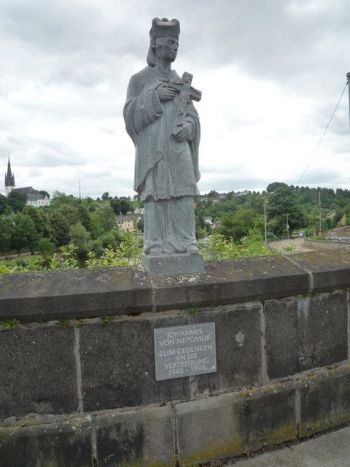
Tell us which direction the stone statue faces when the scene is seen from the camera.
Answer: facing the viewer and to the right of the viewer
